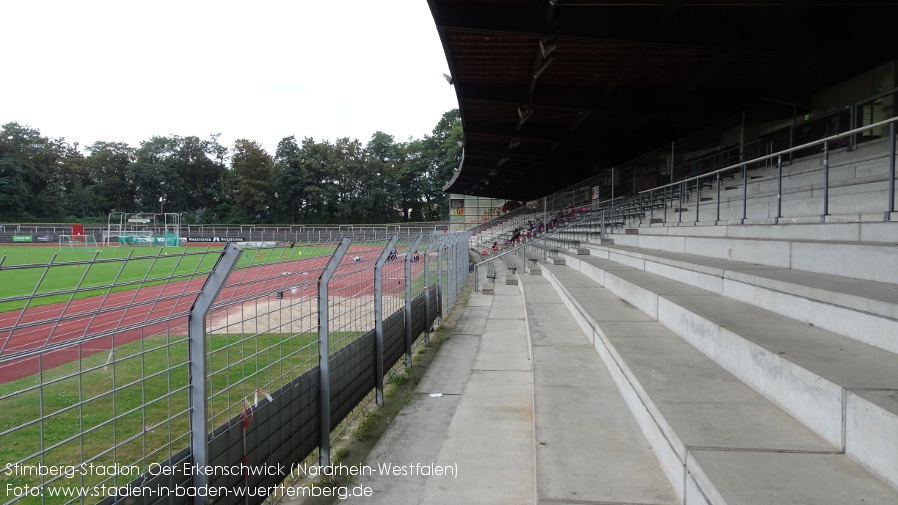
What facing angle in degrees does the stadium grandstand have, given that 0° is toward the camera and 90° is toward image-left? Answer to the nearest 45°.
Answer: approximately 90°
